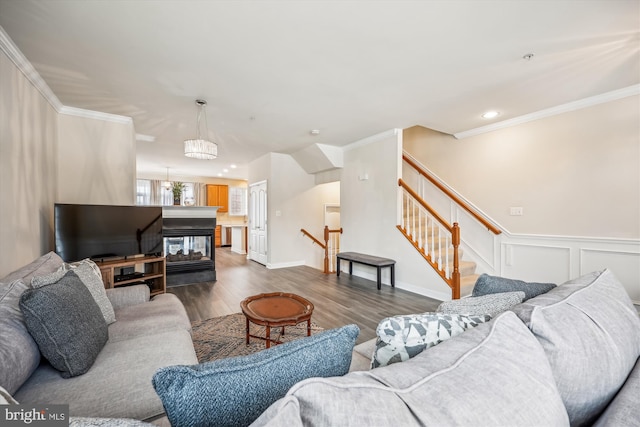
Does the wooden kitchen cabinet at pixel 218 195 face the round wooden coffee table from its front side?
yes

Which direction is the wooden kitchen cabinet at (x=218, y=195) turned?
toward the camera

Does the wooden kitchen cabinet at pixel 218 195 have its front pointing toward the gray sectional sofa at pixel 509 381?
yes

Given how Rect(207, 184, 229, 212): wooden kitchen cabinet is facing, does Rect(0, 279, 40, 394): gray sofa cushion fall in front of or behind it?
in front

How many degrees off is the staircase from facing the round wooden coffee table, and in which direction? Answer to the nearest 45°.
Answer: approximately 90° to its right

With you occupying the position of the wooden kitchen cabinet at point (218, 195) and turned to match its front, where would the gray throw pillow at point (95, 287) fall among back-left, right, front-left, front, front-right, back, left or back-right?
front

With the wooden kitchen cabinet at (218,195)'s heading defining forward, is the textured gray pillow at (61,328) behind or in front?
in front

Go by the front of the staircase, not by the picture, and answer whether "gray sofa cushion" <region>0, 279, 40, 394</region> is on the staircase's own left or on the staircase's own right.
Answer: on the staircase's own right

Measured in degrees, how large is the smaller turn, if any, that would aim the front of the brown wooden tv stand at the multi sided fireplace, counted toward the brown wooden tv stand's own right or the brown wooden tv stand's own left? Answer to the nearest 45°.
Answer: approximately 90° to the brown wooden tv stand's own left

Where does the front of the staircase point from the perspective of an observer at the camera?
facing the viewer and to the right of the viewer

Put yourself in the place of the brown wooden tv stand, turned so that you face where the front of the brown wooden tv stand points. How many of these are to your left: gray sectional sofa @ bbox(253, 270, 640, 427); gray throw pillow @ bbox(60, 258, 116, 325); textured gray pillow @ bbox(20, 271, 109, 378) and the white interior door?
1

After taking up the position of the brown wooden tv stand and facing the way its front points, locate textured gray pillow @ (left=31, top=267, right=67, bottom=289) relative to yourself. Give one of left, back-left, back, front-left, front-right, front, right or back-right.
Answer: front-right

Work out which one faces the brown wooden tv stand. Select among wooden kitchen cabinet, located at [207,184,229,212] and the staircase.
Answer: the wooden kitchen cabinet

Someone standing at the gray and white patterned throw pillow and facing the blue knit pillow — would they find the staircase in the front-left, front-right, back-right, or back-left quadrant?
back-right

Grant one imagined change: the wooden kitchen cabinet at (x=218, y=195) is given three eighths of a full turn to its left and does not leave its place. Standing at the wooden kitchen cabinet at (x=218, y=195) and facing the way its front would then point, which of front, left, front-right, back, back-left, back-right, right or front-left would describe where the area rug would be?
back-right

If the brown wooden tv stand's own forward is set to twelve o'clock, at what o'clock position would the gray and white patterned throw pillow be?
The gray and white patterned throw pillow is roughly at 1 o'clock from the brown wooden tv stand.
